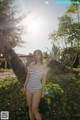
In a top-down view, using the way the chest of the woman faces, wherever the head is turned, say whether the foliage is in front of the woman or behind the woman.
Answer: behind

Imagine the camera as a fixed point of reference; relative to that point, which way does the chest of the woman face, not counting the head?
toward the camera
